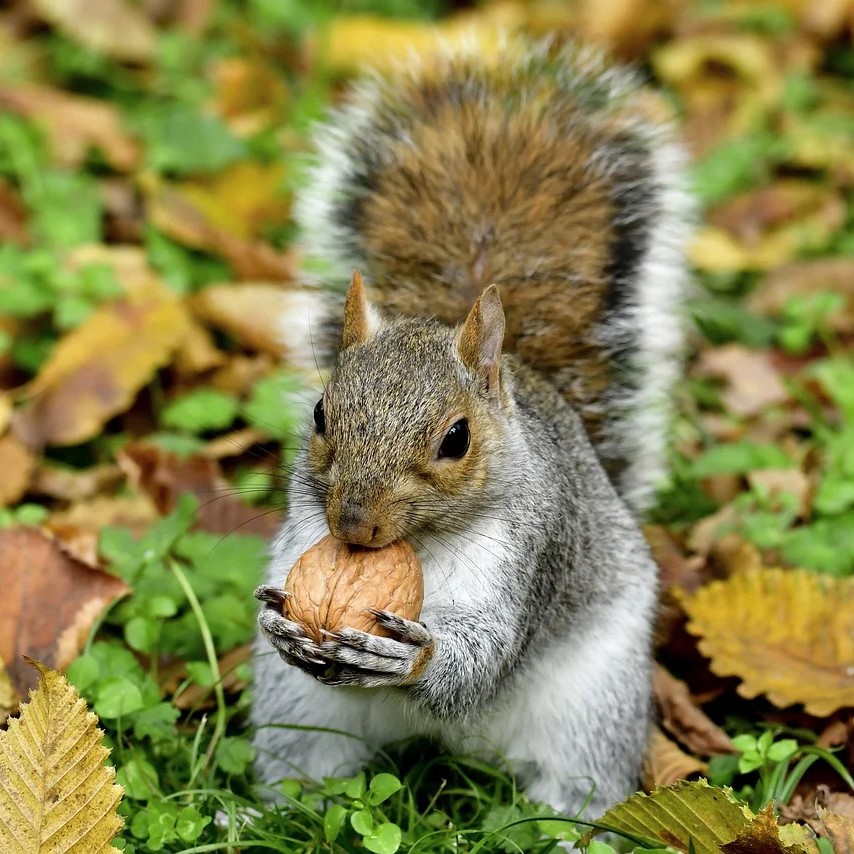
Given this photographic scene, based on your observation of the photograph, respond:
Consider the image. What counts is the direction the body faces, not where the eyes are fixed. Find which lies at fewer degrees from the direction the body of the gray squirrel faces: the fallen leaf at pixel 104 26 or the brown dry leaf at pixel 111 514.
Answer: the brown dry leaf

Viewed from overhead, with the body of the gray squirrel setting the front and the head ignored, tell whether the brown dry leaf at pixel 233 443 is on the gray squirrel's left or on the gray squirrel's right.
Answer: on the gray squirrel's right

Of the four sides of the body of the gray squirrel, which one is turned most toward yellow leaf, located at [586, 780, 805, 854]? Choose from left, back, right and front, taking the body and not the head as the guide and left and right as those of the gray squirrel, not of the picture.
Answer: left

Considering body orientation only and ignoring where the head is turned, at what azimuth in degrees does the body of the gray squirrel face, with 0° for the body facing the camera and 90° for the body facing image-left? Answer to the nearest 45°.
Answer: approximately 45°

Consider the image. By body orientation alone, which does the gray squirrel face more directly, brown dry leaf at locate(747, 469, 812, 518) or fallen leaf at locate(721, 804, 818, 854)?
the fallen leaf

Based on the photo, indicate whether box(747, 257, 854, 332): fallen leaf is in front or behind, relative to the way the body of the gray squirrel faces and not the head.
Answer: behind

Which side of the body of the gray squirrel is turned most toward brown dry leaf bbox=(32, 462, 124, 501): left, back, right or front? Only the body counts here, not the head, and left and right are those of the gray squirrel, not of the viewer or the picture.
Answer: right

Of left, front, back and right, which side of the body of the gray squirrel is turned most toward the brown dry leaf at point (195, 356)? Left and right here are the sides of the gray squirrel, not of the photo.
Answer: right

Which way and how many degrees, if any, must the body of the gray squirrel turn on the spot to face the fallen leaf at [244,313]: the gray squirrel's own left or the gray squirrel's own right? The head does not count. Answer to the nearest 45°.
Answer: approximately 90° to the gray squirrel's own right

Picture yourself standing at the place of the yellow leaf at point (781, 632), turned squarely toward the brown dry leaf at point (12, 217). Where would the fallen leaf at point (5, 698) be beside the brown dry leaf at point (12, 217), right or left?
left

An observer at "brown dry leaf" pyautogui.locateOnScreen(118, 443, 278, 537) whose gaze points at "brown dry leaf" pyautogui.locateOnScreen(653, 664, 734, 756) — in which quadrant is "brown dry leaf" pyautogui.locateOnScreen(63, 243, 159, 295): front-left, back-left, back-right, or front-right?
back-left

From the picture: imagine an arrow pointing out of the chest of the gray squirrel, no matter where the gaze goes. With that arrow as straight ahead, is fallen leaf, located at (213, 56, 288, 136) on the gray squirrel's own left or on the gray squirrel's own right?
on the gray squirrel's own right
